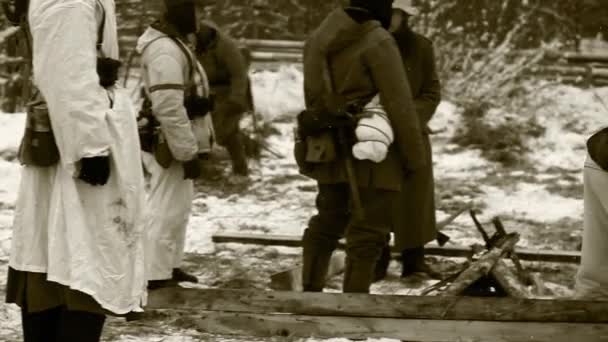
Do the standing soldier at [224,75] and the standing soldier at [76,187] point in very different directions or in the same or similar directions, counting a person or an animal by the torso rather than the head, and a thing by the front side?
very different directions

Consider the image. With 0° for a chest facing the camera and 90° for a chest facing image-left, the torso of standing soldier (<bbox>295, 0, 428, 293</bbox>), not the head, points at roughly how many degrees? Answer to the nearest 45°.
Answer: approximately 225°

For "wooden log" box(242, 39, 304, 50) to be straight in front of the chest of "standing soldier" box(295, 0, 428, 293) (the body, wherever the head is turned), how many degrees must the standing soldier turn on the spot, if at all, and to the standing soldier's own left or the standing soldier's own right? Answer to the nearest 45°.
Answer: approximately 45° to the standing soldier's own left

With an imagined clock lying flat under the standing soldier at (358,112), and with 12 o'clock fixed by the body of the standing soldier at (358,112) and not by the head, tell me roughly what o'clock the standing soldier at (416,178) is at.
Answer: the standing soldier at (416,178) is roughly at 11 o'clock from the standing soldier at (358,112).

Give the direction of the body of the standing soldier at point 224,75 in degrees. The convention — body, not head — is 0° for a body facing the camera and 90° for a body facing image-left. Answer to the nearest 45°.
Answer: approximately 90°

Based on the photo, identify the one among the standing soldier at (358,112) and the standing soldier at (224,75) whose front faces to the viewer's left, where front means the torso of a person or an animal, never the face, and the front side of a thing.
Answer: the standing soldier at (224,75)

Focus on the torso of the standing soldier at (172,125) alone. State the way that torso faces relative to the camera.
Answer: to the viewer's right

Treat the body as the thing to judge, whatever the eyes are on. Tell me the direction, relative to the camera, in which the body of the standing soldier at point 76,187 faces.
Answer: to the viewer's right
